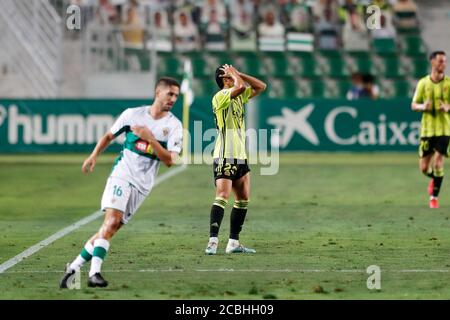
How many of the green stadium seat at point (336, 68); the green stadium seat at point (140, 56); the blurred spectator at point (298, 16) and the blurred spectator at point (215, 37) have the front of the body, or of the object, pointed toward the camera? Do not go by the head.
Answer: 4

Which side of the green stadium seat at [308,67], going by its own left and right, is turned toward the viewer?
front

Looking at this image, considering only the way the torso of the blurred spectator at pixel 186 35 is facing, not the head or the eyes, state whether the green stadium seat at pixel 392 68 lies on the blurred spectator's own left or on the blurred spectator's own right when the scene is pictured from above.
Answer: on the blurred spectator's own left

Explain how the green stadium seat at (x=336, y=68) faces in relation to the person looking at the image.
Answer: facing the viewer

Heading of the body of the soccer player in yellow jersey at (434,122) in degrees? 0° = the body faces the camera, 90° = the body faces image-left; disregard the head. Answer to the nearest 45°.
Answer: approximately 0°

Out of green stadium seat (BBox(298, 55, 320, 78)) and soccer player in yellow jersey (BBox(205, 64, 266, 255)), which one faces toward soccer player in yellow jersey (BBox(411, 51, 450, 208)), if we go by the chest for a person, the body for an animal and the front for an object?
the green stadium seat

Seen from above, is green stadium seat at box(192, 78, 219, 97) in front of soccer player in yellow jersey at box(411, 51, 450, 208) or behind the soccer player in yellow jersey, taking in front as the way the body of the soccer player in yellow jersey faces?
behind

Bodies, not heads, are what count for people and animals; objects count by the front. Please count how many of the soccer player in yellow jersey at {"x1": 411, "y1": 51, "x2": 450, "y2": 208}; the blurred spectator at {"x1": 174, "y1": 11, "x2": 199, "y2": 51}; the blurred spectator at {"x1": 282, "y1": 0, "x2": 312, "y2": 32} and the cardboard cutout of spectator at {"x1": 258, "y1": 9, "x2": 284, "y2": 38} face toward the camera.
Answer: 4

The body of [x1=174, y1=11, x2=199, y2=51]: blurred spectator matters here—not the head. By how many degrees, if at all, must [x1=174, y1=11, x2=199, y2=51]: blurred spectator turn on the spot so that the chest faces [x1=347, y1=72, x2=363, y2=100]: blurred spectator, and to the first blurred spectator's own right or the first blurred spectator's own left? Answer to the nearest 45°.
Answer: approximately 45° to the first blurred spectator's own left

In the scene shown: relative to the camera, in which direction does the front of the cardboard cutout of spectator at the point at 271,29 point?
toward the camera

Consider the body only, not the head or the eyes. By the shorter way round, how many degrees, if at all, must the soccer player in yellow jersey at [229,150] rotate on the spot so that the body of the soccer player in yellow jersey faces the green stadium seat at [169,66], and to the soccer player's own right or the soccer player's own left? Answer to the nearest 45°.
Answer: approximately 135° to the soccer player's own left
